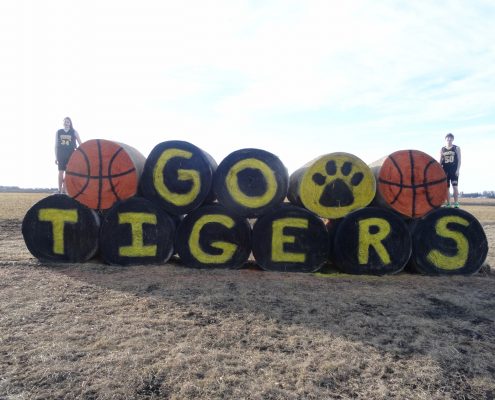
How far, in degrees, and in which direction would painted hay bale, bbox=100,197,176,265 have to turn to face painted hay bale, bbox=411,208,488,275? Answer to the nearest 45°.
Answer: approximately 90° to its left

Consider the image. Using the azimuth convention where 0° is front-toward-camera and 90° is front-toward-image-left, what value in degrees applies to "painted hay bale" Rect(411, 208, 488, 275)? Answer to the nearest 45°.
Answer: approximately 0°

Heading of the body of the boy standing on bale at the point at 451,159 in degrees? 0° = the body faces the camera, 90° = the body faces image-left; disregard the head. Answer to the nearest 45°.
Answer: approximately 0°

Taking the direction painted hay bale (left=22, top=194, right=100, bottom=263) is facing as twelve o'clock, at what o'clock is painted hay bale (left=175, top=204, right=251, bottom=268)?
painted hay bale (left=175, top=204, right=251, bottom=268) is roughly at 10 o'clock from painted hay bale (left=22, top=194, right=100, bottom=263).
